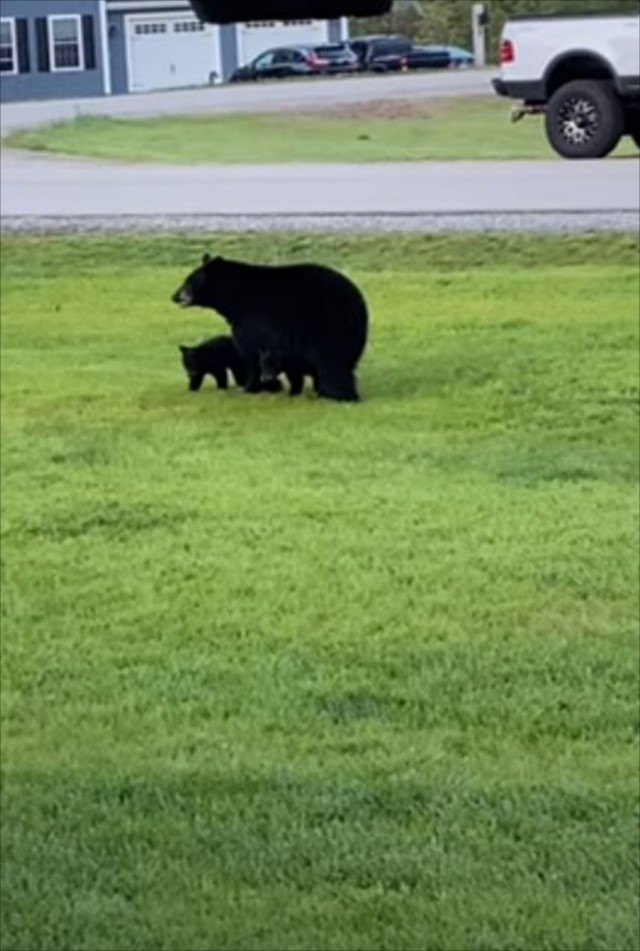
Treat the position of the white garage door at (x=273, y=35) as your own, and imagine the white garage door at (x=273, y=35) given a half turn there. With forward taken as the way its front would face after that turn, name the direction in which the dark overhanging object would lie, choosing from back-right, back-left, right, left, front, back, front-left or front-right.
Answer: back

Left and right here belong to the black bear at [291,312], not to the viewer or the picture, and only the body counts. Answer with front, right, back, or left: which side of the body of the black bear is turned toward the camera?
left

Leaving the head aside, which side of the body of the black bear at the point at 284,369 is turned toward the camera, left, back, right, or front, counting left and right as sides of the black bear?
left

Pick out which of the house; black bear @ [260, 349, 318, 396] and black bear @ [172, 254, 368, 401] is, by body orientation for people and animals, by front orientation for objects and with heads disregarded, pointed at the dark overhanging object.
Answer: the house

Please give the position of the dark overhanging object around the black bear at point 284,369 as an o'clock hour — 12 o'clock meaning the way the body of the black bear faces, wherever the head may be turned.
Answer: The dark overhanging object is roughly at 9 o'clock from the black bear.

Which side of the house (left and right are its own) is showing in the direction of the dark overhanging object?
front

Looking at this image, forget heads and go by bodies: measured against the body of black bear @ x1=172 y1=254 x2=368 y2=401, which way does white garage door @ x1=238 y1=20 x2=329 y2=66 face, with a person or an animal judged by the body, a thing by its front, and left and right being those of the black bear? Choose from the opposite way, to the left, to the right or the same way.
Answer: to the left

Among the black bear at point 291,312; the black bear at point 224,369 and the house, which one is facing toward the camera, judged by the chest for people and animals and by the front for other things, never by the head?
the house

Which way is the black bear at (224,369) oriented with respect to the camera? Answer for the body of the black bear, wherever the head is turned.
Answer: to the viewer's left

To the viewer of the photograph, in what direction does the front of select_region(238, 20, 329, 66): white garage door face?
facing the viewer
